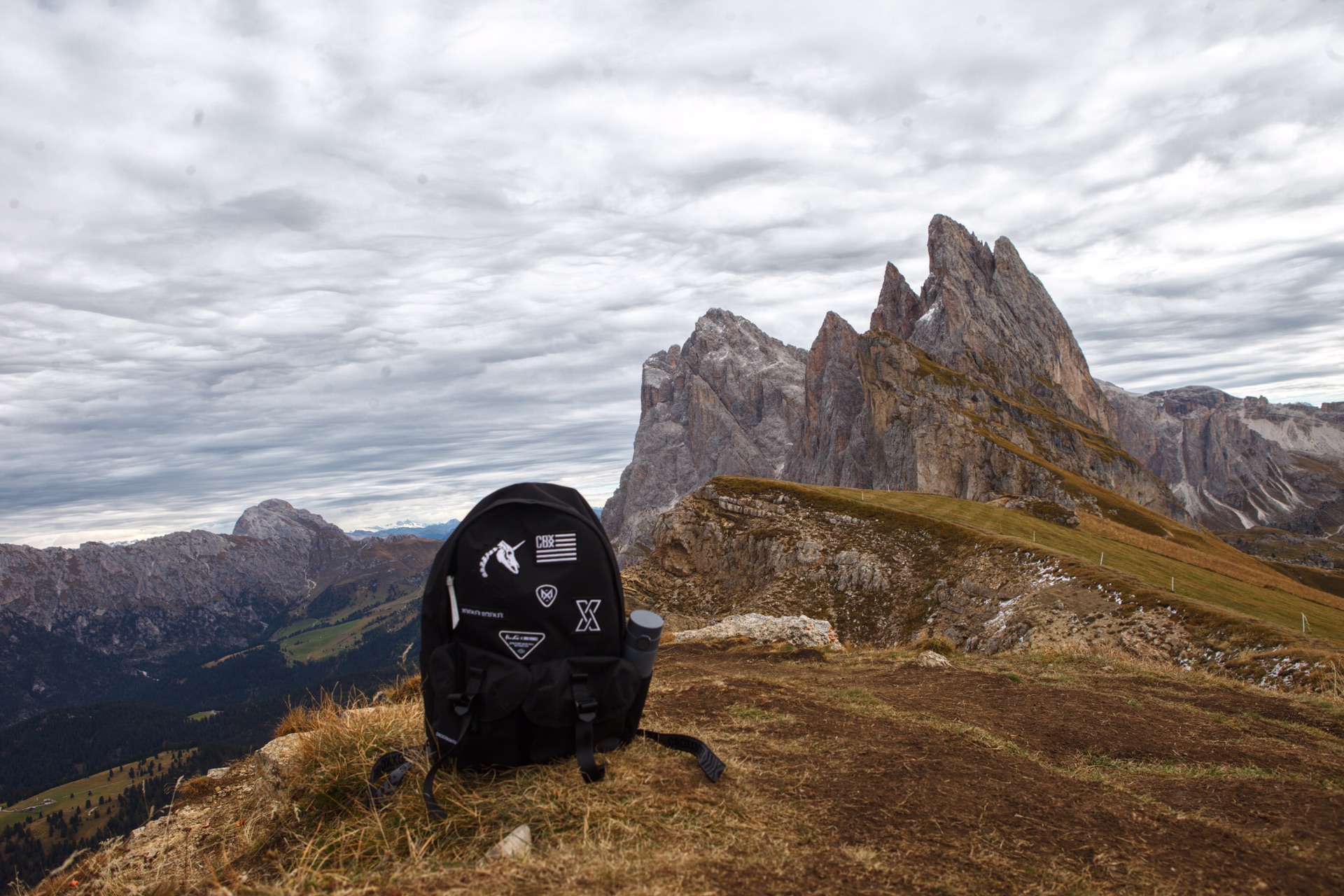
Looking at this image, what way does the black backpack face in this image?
toward the camera

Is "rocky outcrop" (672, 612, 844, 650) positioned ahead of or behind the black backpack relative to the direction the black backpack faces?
behind
